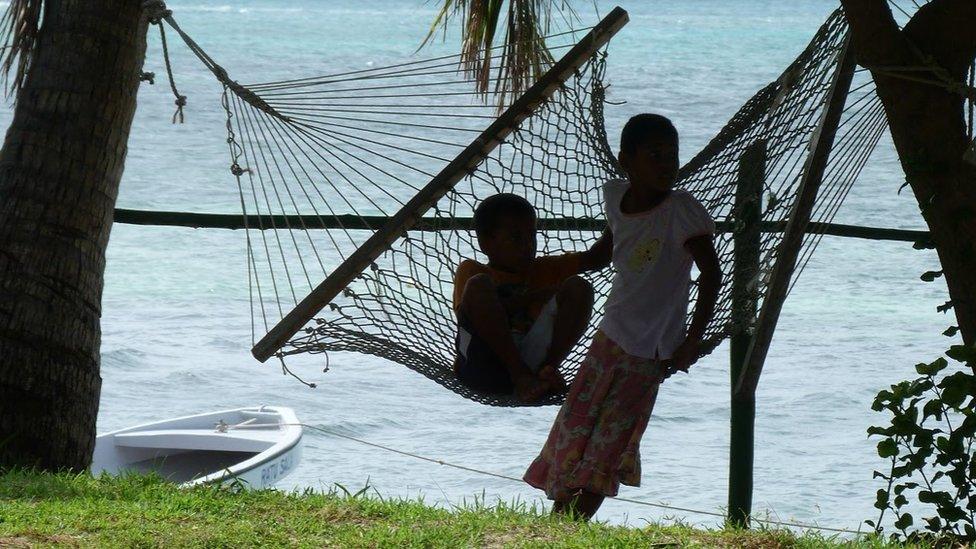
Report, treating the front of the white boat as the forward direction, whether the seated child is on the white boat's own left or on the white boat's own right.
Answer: on the white boat's own right

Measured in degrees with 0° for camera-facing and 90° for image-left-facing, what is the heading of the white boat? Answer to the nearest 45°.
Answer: approximately 225°

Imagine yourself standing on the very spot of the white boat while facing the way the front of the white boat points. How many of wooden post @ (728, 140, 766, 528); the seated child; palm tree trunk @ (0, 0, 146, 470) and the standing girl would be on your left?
0

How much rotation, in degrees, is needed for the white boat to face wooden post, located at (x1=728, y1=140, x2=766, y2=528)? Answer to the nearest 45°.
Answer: approximately 90° to its right

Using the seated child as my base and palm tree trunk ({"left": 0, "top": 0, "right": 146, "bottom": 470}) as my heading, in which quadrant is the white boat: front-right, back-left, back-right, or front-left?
front-right

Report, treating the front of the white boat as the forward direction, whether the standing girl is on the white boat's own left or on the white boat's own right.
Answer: on the white boat's own right

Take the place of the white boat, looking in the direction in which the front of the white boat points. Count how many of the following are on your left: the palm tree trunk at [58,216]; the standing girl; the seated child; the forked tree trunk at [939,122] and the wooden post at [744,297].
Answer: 0

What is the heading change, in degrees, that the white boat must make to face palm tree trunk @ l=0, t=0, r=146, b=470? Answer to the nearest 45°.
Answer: approximately 135° to its right
